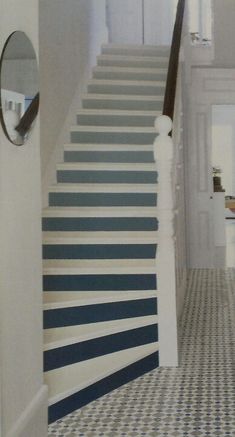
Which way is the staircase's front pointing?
toward the camera

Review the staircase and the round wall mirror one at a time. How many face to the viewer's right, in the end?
1

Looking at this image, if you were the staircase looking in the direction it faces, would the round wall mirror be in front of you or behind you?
in front

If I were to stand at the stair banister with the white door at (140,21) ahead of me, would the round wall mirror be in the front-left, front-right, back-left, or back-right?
back-left

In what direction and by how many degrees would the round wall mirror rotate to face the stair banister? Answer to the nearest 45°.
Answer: approximately 45° to its left

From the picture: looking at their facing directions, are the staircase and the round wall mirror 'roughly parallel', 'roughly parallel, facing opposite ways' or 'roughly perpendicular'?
roughly perpendicular

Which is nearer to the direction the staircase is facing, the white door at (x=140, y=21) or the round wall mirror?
the round wall mirror

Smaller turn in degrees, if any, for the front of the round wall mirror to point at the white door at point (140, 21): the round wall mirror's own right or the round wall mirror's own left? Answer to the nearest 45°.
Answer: approximately 90° to the round wall mirror's own left

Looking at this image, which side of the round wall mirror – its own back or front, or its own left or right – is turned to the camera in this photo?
right
